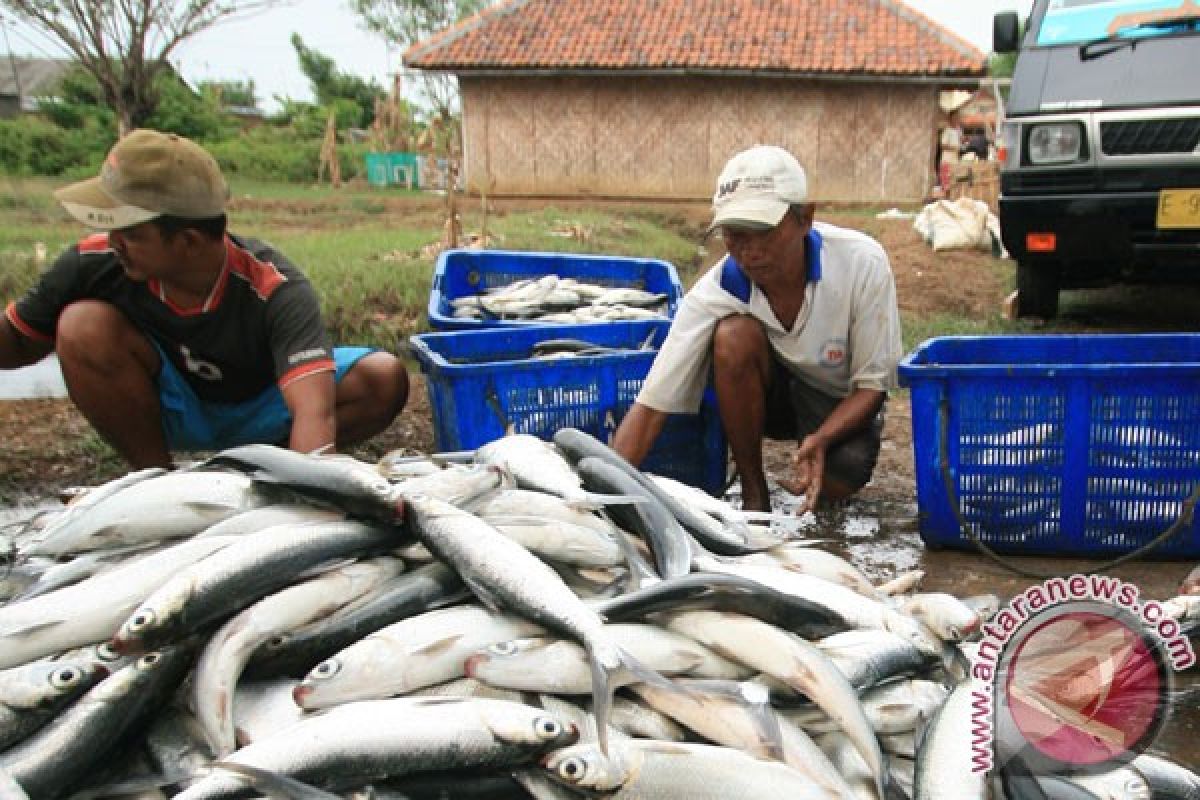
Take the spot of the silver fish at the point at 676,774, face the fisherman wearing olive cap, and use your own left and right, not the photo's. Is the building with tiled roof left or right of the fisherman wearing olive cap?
right

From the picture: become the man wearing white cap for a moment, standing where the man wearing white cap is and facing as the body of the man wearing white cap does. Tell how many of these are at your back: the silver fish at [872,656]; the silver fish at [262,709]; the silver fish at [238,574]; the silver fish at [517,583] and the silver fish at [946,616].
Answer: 0

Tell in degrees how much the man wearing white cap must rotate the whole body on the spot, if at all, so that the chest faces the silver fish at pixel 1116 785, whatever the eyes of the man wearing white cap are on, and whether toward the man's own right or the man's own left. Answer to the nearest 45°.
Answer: approximately 45° to the man's own left

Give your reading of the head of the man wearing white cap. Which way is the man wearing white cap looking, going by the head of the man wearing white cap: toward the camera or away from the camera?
toward the camera

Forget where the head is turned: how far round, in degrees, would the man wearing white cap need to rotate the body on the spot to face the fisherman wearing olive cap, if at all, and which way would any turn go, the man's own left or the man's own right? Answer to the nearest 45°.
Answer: approximately 45° to the man's own right

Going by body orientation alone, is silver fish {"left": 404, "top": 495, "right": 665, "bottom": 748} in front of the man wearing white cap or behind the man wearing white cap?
in front

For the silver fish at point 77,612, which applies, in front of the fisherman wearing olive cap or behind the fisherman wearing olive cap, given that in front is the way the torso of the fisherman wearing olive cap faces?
in front

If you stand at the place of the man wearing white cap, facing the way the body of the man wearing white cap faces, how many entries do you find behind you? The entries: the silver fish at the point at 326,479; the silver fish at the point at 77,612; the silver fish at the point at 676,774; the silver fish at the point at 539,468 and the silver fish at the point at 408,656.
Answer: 0

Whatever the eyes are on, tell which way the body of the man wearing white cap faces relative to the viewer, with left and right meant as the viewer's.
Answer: facing the viewer and to the left of the viewer

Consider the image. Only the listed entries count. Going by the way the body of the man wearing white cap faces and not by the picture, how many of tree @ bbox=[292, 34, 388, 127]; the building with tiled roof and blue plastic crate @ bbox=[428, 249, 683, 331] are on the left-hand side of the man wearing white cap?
0

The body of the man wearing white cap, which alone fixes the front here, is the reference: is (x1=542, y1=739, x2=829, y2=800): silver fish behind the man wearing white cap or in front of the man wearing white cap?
in front
